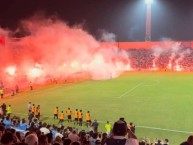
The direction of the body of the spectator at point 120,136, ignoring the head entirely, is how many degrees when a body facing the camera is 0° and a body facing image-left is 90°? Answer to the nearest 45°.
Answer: approximately 180°

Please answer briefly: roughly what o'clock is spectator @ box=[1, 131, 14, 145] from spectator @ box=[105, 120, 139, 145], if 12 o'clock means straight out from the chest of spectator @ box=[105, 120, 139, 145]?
spectator @ box=[1, 131, 14, 145] is roughly at 10 o'clock from spectator @ box=[105, 120, 139, 145].

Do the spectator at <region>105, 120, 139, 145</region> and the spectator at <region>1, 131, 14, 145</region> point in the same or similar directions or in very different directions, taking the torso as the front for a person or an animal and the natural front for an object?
same or similar directions

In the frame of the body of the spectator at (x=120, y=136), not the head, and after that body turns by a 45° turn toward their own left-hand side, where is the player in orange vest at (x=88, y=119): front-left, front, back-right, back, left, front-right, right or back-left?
front-right

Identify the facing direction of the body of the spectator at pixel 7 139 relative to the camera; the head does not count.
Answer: away from the camera

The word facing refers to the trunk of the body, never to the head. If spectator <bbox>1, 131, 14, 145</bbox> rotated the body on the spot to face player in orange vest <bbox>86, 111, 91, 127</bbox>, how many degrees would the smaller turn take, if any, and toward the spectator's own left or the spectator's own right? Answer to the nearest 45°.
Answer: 0° — they already face them

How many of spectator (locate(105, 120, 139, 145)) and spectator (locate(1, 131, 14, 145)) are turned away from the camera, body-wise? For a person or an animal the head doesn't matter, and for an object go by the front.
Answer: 2

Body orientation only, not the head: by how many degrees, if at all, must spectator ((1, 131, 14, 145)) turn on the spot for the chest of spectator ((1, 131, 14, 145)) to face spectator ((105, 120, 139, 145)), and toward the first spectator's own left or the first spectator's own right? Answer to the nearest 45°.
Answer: approximately 135° to the first spectator's own right
